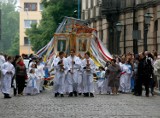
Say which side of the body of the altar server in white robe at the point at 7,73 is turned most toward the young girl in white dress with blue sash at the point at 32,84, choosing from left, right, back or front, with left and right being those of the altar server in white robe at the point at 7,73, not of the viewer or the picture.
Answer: left

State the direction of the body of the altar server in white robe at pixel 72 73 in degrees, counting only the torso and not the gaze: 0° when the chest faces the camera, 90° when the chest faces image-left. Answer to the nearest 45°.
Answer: approximately 0°

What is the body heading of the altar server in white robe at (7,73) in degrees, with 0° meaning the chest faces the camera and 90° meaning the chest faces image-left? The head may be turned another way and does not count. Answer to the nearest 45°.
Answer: approximately 315°

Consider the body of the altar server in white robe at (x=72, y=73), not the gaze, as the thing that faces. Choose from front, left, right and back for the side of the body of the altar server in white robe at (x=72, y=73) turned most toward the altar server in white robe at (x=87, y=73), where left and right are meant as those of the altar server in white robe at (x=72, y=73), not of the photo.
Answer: left

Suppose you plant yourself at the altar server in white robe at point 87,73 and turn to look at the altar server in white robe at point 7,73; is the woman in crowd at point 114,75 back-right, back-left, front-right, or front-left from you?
back-right
